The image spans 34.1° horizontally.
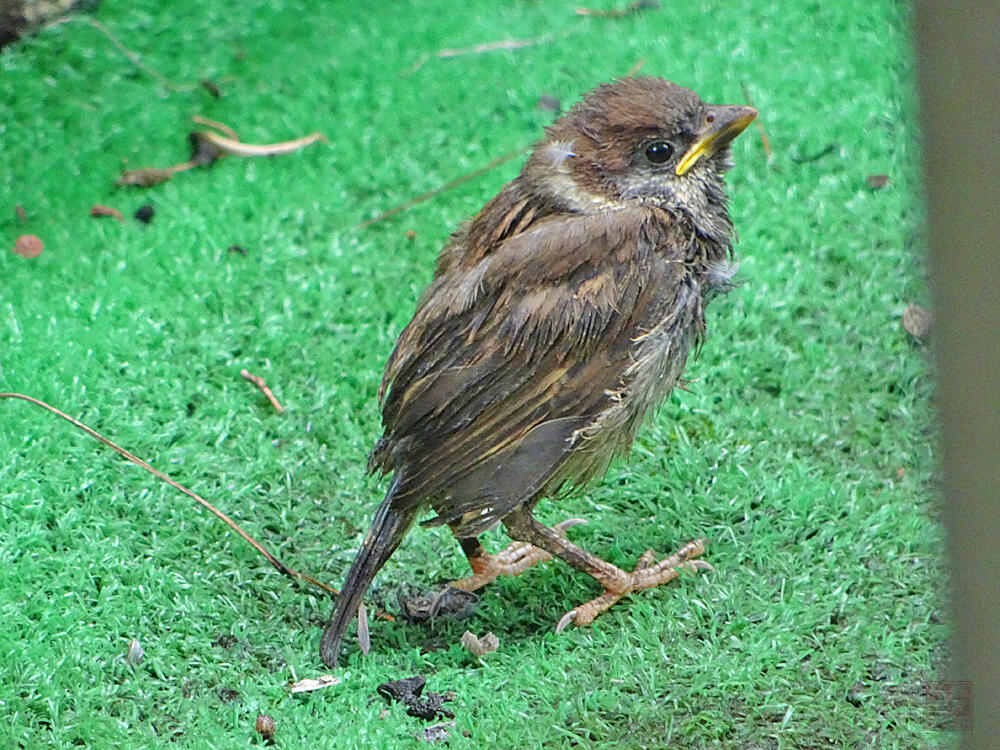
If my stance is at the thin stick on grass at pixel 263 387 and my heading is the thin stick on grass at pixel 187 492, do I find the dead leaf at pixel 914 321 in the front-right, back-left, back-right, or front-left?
back-left

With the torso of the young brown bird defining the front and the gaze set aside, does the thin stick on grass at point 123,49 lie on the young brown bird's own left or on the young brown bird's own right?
on the young brown bird's own left

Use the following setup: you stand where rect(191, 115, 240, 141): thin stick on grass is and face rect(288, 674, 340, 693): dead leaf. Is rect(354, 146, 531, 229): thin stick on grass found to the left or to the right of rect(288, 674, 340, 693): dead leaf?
left

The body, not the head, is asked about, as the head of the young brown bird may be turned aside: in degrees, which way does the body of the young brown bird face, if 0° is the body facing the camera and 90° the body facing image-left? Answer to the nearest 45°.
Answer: approximately 270°

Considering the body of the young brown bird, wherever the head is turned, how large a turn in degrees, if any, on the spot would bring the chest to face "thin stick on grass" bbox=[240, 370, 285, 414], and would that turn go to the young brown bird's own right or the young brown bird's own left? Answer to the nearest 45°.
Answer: approximately 135° to the young brown bird's own left

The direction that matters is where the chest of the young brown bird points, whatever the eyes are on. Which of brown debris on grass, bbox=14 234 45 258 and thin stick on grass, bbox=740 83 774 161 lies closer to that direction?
the thin stick on grass

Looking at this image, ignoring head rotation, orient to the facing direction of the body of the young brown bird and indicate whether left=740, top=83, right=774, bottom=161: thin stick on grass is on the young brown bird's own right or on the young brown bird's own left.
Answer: on the young brown bird's own left

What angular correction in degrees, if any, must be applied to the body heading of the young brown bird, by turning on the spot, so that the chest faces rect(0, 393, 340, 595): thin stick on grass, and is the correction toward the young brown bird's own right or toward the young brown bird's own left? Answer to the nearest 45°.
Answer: approximately 180°

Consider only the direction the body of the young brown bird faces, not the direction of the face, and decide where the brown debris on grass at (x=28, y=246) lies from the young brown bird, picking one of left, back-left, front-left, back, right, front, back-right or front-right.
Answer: back-left

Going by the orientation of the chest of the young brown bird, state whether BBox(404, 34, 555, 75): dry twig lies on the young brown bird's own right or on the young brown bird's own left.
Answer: on the young brown bird's own left

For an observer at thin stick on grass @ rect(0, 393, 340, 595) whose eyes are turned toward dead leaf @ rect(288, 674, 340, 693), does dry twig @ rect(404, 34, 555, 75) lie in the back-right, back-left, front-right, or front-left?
back-left
